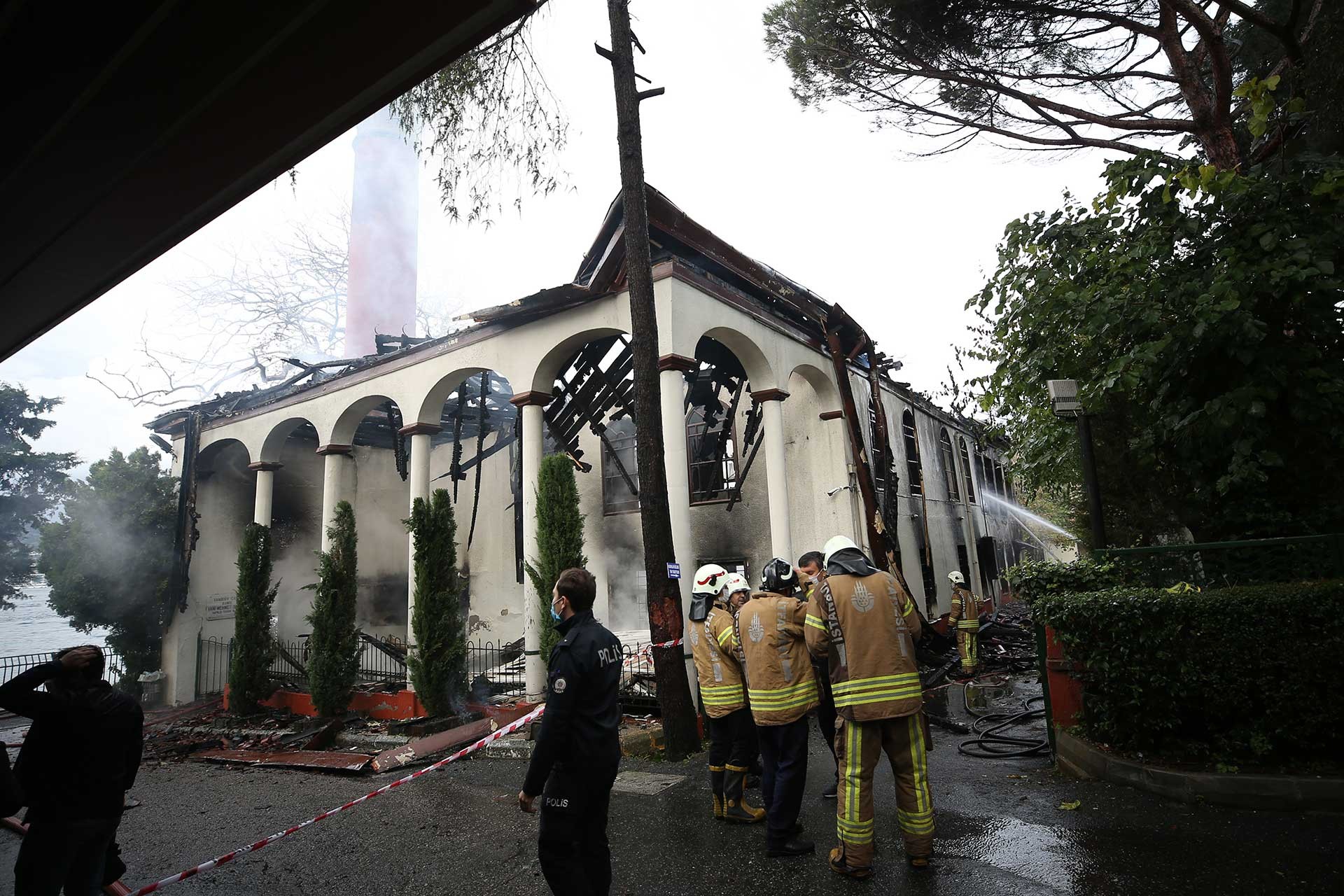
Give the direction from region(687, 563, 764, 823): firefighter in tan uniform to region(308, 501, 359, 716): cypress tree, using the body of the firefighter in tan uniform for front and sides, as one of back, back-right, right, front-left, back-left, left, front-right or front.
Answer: left

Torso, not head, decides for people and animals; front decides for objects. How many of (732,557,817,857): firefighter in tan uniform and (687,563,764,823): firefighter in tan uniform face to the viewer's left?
0

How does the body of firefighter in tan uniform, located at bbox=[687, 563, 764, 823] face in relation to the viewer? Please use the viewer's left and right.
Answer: facing away from the viewer and to the right of the viewer

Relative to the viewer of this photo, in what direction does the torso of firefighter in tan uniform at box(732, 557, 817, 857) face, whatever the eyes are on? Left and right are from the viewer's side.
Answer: facing away from the viewer and to the right of the viewer

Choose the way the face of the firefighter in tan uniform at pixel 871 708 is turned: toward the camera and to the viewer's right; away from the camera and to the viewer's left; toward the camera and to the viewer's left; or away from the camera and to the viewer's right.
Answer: away from the camera and to the viewer's left

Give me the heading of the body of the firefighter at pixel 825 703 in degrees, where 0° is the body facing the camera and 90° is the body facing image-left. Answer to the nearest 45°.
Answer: approximately 45°

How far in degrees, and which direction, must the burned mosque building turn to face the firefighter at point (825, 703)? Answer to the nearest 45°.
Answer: approximately 45° to its left

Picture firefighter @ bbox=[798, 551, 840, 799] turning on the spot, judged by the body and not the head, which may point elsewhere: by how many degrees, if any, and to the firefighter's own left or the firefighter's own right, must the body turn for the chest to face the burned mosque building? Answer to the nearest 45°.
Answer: approximately 180°

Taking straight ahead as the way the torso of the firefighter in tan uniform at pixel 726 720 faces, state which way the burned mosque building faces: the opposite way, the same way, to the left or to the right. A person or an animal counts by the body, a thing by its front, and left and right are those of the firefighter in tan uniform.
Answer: the opposite way

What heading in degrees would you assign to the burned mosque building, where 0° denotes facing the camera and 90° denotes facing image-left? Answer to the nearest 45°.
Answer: approximately 45°

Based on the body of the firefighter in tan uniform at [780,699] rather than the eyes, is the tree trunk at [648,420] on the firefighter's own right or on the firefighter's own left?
on the firefighter's own left

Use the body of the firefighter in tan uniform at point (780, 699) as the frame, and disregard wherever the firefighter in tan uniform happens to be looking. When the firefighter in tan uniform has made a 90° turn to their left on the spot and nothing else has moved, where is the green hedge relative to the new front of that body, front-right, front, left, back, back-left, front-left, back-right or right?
back-right
